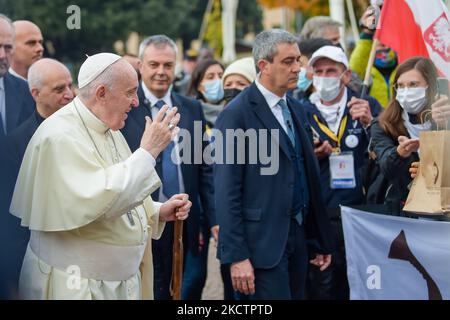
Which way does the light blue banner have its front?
toward the camera

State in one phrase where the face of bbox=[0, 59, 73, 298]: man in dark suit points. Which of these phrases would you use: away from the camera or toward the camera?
toward the camera

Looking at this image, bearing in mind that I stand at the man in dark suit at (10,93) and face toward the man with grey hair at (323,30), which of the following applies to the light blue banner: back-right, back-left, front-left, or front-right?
front-right

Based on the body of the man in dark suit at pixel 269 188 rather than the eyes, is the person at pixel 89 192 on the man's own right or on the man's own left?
on the man's own right

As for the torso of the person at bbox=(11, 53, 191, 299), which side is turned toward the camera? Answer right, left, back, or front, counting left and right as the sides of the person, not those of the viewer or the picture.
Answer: right

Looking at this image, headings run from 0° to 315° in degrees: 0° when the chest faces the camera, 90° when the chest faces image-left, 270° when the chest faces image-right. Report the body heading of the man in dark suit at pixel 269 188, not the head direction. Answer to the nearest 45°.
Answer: approximately 315°

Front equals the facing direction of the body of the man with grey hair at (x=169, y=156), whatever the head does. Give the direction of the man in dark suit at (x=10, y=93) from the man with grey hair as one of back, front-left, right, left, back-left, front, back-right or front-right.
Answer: right

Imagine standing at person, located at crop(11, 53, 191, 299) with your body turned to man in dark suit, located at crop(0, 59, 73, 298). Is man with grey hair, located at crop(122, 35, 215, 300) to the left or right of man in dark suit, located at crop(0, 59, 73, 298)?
right
